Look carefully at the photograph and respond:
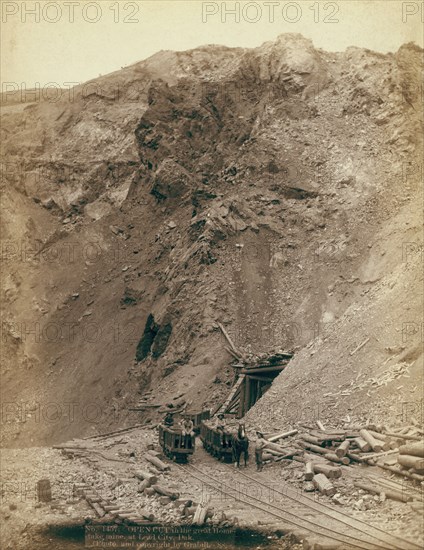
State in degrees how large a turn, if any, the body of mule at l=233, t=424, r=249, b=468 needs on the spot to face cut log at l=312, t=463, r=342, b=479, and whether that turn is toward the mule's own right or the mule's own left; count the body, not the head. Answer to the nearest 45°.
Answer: approximately 45° to the mule's own left

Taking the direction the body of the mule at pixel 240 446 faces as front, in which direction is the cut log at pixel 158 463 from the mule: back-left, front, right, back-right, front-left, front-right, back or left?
right

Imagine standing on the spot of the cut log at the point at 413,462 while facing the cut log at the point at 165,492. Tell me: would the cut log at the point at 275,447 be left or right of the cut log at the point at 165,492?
right

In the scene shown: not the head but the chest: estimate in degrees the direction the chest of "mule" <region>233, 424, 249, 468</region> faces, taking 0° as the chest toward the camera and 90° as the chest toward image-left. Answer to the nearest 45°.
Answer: approximately 0°

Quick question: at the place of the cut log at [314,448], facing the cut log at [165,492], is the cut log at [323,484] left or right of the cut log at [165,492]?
left

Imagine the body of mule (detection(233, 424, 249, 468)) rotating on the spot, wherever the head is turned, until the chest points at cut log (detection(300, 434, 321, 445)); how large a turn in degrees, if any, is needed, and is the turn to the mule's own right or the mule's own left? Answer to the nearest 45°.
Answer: approximately 90° to the mule's own left

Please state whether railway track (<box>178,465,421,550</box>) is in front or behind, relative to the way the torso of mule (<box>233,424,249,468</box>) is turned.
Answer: in front

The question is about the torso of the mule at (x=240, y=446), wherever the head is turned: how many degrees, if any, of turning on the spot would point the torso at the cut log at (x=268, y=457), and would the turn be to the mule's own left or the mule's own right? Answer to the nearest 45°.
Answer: approximately 45° to the mule's own left

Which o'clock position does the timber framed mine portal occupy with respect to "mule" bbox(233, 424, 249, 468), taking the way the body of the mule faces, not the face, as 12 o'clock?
The timber framed mine portal is roughly at 6 o'clock from the mule.

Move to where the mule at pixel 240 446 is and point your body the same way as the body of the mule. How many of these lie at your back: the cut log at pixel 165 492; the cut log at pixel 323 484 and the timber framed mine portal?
1

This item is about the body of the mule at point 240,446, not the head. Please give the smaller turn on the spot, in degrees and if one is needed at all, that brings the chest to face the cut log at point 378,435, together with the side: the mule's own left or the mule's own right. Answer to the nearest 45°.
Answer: approximately 45° to the mule's own left

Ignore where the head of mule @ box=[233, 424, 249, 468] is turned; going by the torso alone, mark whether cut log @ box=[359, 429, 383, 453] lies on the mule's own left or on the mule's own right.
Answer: on the mule's own left
